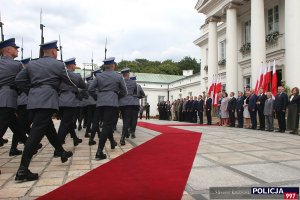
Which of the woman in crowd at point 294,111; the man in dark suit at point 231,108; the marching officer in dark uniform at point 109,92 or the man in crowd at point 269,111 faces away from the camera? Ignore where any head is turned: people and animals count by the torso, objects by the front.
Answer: the marching officer in dark uniform

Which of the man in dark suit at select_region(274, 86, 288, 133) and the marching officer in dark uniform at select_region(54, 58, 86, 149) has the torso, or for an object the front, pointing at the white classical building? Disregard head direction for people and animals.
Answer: the marching officer in dark uniform

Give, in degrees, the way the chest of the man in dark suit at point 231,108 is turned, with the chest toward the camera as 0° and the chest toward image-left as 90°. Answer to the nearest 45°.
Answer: approximately 45°

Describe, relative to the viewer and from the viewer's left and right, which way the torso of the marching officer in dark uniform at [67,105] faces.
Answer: facing away from the viewer and to the right of the viewer

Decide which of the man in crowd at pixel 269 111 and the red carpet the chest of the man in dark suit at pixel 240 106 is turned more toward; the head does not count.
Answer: the red carpet

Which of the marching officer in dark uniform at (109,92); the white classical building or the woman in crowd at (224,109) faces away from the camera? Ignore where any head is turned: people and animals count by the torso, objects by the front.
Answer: the marching officer in dark uniform

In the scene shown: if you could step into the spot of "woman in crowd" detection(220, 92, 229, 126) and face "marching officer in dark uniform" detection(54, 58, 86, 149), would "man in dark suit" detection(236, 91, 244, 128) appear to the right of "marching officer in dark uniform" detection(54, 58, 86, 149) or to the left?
left

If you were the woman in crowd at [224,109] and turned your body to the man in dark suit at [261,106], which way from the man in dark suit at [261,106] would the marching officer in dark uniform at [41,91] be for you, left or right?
right

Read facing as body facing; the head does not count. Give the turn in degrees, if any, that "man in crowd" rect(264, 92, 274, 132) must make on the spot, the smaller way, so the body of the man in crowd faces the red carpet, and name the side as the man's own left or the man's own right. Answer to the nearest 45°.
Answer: approximately 45° to the man's own left

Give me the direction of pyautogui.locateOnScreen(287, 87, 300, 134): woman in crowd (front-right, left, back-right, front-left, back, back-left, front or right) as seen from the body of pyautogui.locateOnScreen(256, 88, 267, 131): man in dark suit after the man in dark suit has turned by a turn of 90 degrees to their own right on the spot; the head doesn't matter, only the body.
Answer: back

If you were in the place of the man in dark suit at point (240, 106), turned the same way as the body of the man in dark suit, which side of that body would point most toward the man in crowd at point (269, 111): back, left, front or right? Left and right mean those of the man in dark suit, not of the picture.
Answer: left
